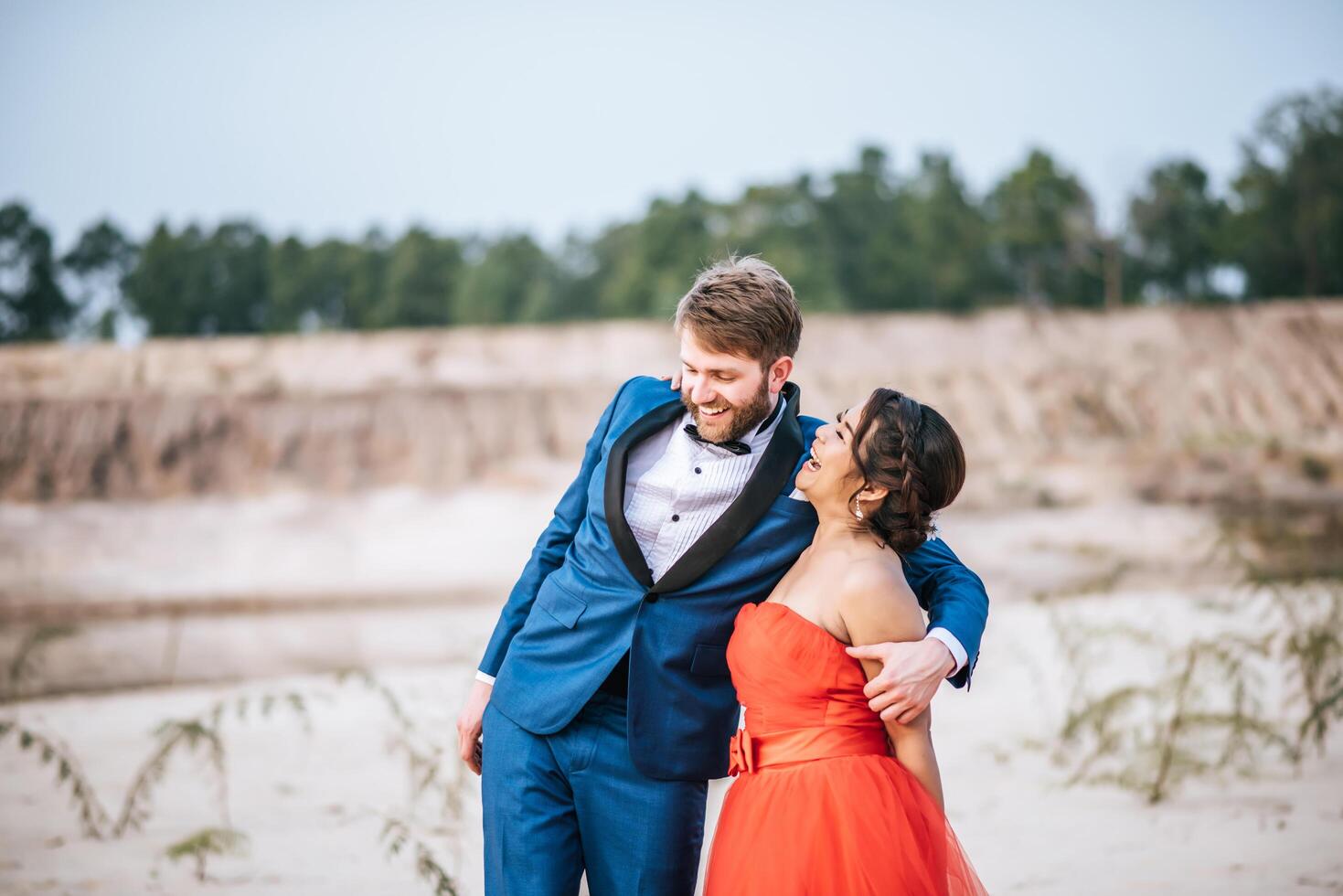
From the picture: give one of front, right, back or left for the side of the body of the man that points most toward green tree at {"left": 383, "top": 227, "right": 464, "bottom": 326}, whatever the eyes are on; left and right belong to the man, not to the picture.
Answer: back

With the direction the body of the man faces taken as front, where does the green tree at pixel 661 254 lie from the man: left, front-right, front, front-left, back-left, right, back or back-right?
back

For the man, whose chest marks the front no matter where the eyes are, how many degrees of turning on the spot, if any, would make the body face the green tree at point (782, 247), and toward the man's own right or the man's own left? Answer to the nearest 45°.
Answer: approximately 180°

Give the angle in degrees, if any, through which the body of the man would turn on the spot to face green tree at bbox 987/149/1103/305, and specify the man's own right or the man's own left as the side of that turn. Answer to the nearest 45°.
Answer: approximately 180°

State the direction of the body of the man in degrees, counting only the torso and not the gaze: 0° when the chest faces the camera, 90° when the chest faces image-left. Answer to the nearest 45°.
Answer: approximately 0°

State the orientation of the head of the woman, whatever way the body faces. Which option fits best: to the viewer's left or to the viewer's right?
to the viewer's left

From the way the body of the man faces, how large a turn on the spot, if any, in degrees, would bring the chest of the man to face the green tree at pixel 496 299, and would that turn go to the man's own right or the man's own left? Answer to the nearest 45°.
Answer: approximately 180°

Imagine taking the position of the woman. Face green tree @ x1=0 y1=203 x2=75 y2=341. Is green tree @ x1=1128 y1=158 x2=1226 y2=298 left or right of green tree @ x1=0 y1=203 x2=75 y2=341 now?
right
